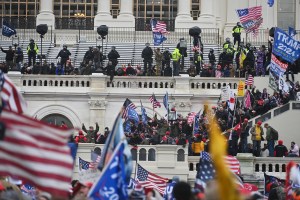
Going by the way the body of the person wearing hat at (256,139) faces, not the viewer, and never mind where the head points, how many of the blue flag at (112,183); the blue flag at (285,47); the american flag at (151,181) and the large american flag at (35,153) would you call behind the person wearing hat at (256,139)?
1

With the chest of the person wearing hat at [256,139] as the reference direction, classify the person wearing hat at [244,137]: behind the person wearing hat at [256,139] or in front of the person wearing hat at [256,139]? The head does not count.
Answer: in front

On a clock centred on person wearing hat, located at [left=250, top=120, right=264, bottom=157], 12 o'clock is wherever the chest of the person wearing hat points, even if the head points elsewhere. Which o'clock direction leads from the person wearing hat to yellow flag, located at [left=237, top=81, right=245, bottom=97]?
The yellow flag is roughly at 6 o'clock from the person wearing hat.

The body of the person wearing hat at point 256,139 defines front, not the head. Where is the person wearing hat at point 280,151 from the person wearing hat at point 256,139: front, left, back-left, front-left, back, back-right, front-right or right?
left

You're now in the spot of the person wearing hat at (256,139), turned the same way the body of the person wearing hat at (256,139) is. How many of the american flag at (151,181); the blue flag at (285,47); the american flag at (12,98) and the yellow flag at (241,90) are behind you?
2
